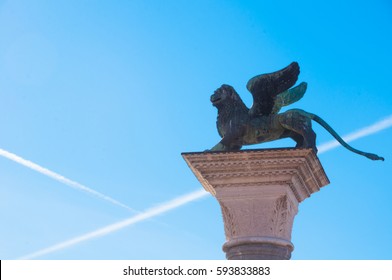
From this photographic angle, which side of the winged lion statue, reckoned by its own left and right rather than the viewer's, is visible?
left
